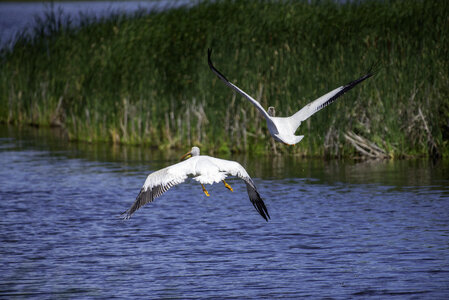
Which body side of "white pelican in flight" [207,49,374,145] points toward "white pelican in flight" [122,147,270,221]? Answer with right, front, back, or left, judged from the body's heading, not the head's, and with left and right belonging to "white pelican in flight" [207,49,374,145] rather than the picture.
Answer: left

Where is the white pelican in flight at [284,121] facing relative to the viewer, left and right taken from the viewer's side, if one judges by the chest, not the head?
facing away from the viewer and to the left of the viewer

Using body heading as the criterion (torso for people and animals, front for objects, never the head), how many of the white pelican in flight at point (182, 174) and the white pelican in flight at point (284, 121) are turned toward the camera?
0

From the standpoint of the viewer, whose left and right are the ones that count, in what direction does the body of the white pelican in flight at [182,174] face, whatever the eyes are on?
facing away from the viewer and to the left of the viewer

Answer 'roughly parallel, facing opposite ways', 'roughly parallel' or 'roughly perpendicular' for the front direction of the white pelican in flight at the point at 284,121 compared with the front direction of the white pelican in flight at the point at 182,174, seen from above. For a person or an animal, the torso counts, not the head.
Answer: roughly parallel
